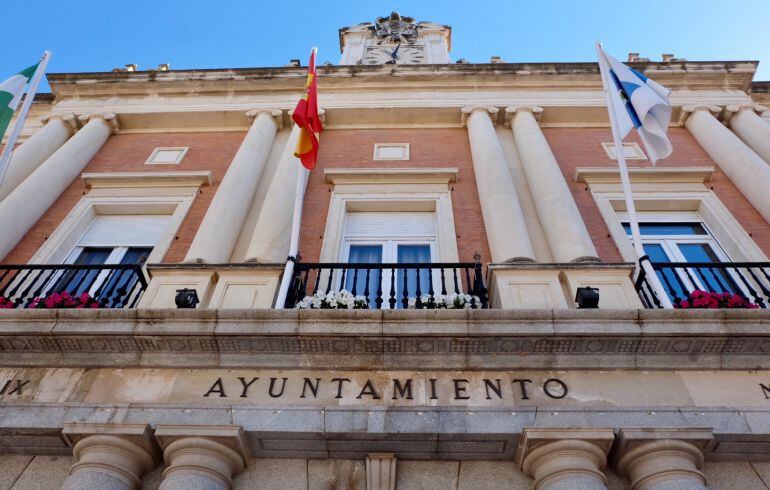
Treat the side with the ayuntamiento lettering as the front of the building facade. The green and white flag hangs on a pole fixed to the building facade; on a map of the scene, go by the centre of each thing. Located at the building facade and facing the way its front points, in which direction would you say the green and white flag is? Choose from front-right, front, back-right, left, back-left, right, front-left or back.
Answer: right

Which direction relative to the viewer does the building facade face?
toward the camera
